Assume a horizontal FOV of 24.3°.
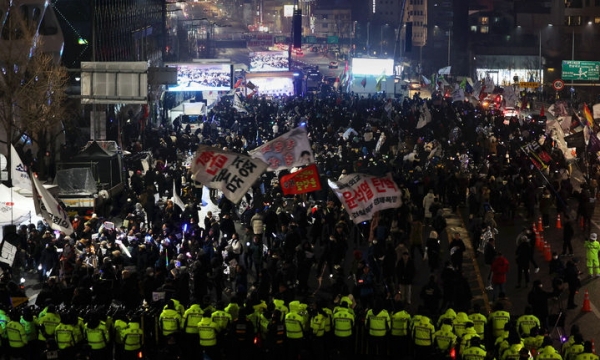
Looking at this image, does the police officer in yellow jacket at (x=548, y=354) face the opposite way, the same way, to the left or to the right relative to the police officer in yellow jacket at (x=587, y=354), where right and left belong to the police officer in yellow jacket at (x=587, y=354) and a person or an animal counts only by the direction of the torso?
the same way

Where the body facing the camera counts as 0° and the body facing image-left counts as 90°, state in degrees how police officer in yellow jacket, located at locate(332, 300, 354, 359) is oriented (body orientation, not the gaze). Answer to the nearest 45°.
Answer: approximately 180°

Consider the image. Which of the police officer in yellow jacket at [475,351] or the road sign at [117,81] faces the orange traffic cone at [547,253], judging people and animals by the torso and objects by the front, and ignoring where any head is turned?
the police officer in yellow jacket

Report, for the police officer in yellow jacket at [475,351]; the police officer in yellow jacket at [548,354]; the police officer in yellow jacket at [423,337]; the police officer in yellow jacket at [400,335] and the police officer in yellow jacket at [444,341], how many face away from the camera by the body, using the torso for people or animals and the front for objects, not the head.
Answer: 5

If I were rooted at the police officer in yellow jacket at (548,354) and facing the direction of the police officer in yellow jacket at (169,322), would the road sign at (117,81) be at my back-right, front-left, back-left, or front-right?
front-right

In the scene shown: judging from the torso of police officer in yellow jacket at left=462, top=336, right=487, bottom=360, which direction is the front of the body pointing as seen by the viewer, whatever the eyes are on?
away from the camera

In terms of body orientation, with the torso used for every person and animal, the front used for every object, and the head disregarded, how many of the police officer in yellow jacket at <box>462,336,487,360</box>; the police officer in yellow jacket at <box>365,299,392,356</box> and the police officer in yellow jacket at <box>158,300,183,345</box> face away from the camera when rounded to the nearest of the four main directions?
3

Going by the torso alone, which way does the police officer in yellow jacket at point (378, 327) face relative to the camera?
away from the camera

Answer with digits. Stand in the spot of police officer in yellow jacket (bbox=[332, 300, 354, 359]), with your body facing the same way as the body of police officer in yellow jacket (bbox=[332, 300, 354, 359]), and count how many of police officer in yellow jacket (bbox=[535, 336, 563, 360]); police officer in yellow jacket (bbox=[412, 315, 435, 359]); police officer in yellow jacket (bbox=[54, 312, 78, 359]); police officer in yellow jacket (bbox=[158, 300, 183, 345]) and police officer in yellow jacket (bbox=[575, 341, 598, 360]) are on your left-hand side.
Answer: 2

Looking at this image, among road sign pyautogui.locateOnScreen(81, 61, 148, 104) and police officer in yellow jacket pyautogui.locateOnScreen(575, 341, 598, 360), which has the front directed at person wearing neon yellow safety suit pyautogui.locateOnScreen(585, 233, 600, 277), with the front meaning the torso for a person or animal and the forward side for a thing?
the police officer in yellow jacket

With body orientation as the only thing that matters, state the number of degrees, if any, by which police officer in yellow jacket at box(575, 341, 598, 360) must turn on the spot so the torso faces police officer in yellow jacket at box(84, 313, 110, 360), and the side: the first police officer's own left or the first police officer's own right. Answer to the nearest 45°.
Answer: approximately 90° to the first police officer's own left

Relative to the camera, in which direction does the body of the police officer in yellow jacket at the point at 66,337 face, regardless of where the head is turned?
away from the camera

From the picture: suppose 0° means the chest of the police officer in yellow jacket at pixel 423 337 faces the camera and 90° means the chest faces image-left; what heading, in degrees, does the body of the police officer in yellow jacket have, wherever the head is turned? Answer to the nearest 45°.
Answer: approximately 180°

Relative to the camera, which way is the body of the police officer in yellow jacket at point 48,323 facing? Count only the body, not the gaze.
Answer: away from the camera

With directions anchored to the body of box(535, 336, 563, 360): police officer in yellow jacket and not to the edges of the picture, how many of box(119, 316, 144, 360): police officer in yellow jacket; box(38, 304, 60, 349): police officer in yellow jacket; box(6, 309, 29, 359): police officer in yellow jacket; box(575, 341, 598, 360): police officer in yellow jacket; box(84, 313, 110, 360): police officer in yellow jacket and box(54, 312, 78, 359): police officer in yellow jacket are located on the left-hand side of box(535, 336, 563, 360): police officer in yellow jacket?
5

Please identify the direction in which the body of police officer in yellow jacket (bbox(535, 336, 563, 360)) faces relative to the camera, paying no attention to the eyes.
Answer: away from the camera

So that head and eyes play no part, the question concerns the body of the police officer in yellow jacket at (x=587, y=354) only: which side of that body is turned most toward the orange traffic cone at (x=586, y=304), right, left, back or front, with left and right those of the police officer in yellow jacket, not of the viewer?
front

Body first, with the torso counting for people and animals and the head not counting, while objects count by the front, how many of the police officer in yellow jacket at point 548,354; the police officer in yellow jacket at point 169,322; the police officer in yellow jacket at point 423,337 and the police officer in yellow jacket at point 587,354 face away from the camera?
4
